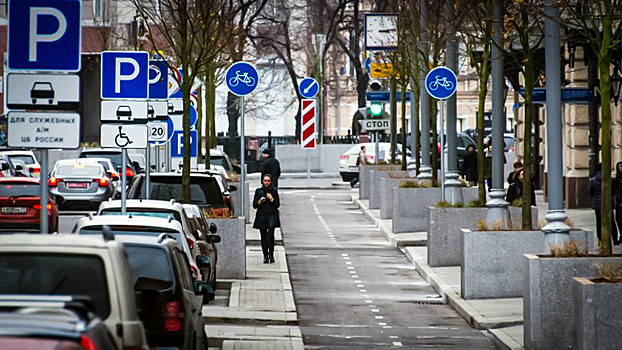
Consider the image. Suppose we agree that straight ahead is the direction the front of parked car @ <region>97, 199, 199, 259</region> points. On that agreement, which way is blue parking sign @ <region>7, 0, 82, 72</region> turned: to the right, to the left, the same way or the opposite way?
the opposite way

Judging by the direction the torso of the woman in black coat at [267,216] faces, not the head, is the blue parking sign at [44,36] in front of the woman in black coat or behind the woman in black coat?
in front

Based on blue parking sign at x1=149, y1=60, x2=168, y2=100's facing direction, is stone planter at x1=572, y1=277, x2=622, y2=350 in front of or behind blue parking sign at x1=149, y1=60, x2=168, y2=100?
in front

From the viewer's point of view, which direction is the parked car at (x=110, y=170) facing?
away from the camera

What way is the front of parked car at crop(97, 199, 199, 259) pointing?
away from the camera

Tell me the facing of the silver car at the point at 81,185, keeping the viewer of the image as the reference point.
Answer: facing away from the viewer
